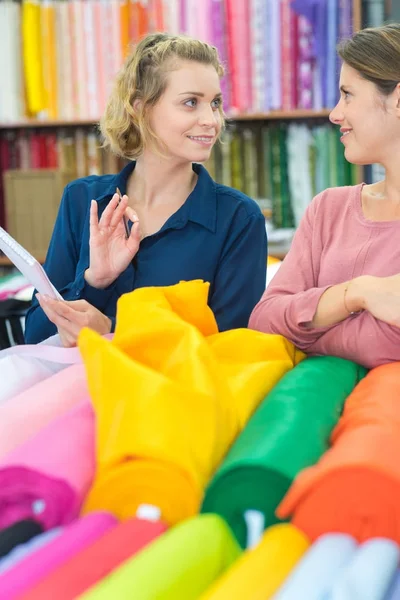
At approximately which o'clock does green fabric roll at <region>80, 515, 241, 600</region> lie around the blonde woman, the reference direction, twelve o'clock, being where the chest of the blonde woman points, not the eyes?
The green fabric roll is roughly at 12 o'clock from the blonde woman.

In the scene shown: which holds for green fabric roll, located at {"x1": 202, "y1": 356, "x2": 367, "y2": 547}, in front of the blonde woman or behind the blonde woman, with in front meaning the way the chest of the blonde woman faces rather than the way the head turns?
in front

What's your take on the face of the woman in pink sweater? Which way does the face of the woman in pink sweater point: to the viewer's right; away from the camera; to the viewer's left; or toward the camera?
to the viewer's left

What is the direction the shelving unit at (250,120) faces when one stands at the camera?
facing the viewer

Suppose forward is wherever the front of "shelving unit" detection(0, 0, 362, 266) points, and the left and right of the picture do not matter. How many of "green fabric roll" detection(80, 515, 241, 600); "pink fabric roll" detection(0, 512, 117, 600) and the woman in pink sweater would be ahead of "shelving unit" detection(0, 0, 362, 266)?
3

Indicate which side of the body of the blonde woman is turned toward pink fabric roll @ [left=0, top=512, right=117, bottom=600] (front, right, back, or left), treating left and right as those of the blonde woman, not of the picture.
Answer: front

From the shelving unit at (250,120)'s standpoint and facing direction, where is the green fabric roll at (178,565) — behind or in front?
in front

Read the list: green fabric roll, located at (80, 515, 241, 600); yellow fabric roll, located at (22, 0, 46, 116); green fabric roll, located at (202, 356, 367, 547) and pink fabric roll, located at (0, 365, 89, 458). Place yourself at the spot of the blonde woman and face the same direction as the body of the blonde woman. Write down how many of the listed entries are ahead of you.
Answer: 3

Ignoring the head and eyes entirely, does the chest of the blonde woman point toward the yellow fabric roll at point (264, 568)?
yes

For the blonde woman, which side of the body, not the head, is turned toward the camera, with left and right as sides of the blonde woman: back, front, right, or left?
front

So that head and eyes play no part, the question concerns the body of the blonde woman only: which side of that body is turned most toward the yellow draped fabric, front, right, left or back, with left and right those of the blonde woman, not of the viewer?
front

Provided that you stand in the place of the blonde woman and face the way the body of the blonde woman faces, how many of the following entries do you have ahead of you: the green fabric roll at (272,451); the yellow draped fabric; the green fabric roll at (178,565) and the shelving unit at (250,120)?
3

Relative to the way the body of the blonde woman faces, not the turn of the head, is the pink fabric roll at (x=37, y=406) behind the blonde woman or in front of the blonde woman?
in front

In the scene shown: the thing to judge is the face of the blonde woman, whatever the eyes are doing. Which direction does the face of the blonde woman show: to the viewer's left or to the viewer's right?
to the viewer's right

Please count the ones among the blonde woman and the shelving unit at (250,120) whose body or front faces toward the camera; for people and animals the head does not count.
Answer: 2
